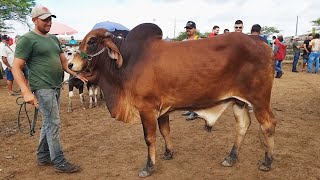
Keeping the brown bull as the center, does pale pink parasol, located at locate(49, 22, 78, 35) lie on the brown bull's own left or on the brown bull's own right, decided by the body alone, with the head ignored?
on the brown bull's own right

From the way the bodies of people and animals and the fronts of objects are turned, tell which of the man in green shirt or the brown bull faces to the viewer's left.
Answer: the brown bull

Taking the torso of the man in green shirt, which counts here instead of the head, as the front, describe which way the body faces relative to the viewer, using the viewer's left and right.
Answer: facing the viewer and to the right of the viewer

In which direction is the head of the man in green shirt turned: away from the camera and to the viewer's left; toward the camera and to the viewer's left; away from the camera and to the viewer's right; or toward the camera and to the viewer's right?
toward the camera and to the viewer's right

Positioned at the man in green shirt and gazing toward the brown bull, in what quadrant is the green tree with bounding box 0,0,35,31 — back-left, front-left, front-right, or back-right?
back-left

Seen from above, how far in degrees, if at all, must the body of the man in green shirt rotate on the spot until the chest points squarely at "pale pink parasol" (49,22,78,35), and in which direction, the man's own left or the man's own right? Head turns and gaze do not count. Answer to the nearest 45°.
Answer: approximately 135° to the man's own left

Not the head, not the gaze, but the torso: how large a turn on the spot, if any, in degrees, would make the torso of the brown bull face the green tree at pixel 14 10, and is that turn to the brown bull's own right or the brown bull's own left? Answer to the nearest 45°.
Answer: approximately 45° to the brown bull's own right

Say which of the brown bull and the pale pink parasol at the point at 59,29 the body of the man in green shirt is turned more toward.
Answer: the brown bull

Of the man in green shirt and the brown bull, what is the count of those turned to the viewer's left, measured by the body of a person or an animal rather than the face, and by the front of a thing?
1

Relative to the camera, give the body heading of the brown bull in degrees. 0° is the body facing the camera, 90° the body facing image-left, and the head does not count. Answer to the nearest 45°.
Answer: approximately 90°

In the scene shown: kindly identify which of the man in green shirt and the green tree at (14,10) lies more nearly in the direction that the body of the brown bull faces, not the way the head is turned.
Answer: the man in green shirt

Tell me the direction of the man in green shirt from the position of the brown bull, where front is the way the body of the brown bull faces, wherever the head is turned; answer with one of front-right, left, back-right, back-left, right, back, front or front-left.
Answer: front
